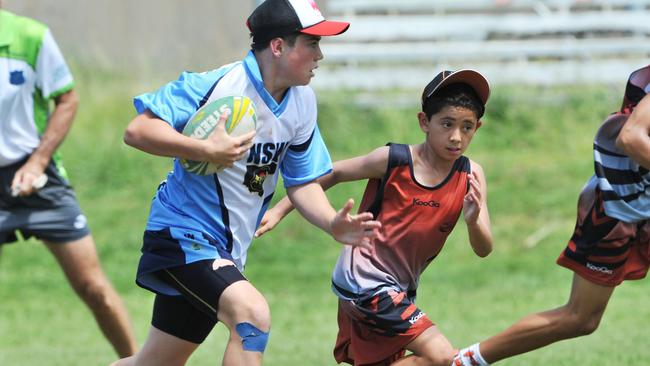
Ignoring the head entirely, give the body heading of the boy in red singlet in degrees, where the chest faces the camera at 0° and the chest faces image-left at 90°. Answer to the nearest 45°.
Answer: approximately 315°

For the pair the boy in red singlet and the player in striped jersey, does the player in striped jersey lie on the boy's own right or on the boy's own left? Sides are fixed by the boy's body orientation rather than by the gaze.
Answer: on the boy's own left

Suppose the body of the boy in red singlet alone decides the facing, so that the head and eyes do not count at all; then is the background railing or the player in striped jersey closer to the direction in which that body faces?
the player in striped jersey

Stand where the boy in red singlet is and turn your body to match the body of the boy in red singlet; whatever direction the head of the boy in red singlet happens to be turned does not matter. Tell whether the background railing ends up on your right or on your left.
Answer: on your left

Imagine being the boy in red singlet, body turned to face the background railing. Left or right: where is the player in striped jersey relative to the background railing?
right
